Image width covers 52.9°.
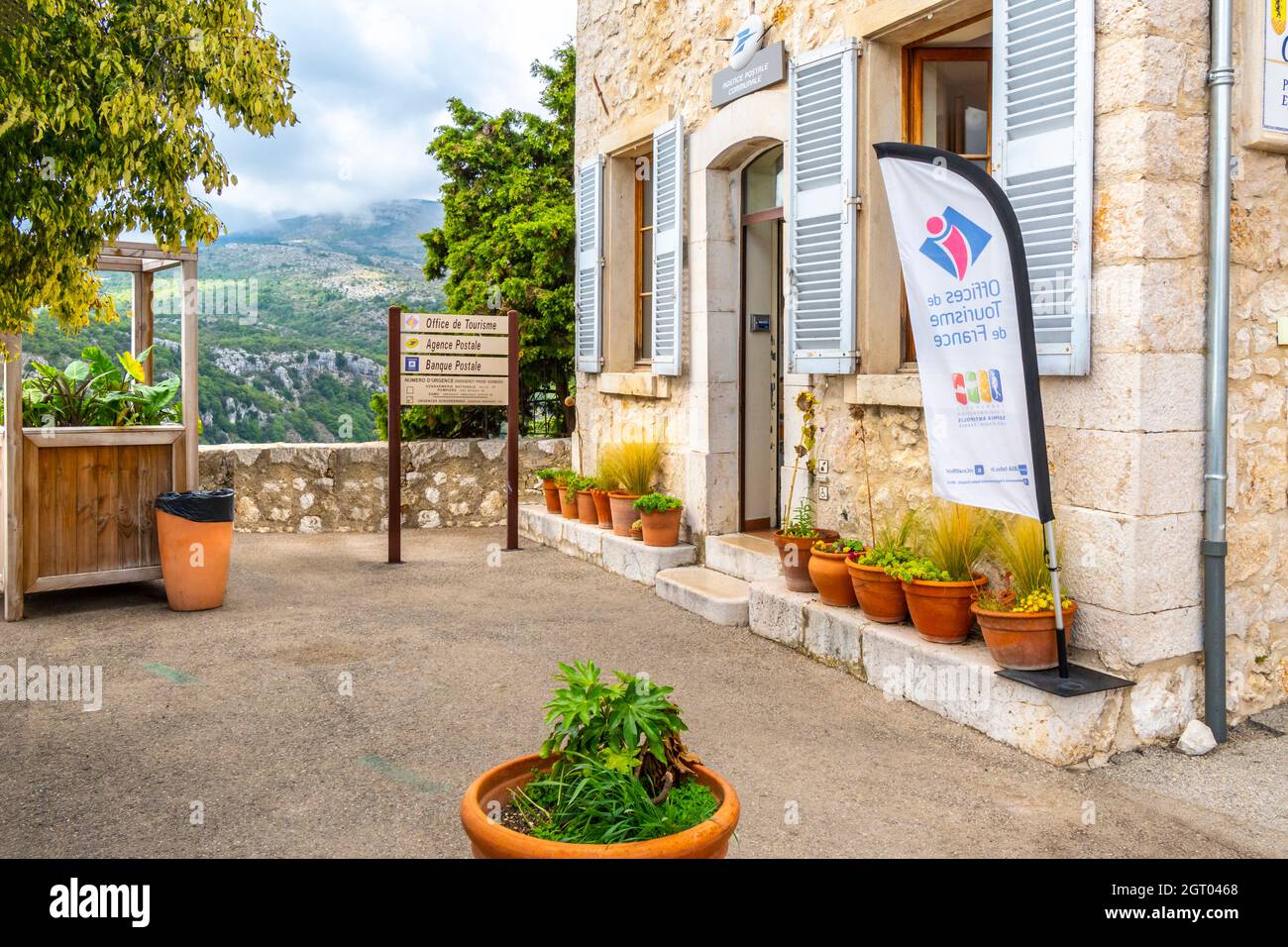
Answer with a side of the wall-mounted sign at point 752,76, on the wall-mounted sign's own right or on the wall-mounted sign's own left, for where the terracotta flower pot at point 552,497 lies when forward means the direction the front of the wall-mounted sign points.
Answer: on the wall-mounted sign's own right

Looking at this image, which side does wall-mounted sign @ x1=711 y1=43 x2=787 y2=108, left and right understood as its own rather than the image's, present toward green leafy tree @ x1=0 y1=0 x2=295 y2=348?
front

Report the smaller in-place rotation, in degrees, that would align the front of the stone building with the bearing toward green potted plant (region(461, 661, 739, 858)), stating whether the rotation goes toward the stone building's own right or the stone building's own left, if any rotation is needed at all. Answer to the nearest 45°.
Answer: approximately 45° to the stone building's own left

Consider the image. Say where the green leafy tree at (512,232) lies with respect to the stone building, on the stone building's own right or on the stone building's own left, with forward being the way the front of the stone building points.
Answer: on the stone building's own right

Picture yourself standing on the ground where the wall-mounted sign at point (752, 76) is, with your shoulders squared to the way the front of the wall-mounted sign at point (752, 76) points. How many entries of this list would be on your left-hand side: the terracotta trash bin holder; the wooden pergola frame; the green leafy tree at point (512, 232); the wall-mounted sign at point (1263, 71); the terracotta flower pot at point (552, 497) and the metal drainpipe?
2

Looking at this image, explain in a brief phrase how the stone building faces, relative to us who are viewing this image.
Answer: facing the viewer and to the left of the viewer

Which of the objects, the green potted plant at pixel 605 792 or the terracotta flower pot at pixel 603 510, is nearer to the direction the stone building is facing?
the green potted plant

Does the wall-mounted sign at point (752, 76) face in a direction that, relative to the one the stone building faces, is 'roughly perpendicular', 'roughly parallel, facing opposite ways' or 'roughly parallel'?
roughly parallel

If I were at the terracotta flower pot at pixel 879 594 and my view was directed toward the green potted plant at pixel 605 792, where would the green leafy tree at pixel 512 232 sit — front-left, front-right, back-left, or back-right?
back-right

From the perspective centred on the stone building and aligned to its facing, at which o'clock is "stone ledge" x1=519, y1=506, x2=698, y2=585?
The stone ledge is roughly at 3 o'clock from the stone building.

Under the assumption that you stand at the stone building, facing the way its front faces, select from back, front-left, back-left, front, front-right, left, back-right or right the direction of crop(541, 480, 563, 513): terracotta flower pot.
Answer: right
